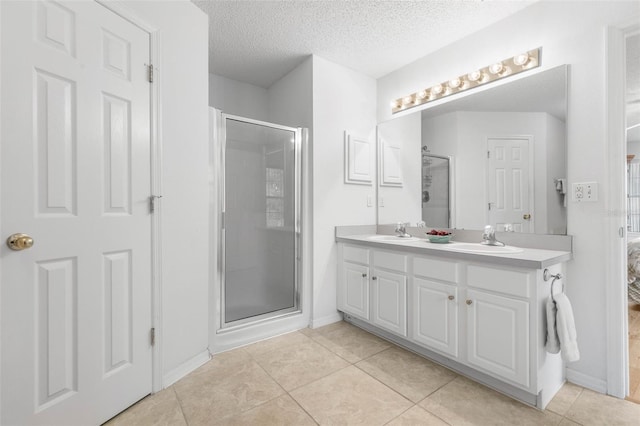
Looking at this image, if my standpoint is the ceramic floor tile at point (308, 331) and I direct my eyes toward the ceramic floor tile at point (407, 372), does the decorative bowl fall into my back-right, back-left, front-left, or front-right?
front-left

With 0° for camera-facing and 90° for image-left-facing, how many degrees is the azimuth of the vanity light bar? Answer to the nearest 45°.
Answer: approximately 45°

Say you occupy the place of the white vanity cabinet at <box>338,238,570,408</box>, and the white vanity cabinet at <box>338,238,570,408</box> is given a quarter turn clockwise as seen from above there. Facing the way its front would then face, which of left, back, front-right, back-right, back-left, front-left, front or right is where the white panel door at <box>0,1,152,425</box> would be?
left

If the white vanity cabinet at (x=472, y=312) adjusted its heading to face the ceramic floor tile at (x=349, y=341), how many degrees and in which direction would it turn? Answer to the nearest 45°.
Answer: approximately 45° to its right

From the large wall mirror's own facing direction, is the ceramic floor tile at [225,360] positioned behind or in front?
in front

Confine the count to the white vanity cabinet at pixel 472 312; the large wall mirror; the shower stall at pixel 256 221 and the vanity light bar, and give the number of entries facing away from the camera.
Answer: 0

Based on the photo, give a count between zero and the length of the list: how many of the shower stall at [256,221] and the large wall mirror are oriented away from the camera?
0

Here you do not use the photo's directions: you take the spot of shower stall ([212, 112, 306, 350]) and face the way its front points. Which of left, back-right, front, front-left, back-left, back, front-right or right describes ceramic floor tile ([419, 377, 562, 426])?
front

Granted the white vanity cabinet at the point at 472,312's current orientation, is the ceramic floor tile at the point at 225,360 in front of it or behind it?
in front

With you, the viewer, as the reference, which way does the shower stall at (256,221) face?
facing the viewer and to the right of the viewer

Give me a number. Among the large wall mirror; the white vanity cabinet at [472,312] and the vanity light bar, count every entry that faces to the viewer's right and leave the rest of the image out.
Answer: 0

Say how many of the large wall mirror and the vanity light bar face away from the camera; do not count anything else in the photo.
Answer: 0

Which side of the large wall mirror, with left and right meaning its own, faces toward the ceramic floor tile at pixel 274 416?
front

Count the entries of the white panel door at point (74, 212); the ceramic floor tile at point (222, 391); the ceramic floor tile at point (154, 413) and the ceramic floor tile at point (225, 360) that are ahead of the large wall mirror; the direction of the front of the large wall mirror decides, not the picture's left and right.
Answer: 4

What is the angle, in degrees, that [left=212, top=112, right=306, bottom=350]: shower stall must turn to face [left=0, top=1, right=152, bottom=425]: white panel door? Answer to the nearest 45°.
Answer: approximately 90° to its right

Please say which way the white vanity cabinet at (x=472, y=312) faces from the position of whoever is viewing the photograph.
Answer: facing the viewer and to the left of the viewer

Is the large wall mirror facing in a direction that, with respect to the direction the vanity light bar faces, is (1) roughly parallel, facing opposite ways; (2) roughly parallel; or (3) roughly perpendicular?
roughly parallel
